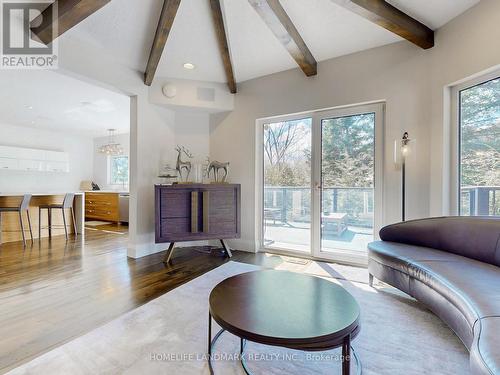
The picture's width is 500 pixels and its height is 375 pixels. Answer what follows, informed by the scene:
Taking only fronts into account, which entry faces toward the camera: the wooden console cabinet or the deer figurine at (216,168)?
the wooden console cabinet

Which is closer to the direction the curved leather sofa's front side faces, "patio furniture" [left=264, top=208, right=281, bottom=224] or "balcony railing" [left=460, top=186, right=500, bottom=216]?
the patio furniture

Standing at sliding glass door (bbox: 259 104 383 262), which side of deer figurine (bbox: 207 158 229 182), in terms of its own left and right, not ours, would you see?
back

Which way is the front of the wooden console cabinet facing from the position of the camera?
facing the viewer

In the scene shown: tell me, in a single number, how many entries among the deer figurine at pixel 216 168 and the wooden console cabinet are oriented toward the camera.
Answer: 1

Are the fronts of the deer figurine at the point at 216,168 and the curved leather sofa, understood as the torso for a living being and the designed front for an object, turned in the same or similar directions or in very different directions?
same or similar directions

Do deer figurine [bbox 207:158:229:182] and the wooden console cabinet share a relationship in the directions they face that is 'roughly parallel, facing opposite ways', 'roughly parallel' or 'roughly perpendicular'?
roughly perpendicular

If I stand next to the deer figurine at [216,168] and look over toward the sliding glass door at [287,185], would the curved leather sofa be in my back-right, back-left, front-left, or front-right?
front-right

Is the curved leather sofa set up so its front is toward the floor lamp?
no

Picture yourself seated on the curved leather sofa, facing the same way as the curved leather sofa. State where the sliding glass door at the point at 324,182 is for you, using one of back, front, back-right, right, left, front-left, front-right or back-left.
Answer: right

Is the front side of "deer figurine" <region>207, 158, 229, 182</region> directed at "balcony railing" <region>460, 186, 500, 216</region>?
no

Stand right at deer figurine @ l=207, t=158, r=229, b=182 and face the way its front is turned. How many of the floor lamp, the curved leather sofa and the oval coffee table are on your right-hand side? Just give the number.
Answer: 0

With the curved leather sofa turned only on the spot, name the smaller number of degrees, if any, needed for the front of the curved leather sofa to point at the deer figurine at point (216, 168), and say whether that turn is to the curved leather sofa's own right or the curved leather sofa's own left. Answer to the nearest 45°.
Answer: approximately 45° to the curved leather sofa's own right

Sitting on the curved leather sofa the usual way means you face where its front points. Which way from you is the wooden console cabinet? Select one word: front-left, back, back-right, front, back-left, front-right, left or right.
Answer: front-right

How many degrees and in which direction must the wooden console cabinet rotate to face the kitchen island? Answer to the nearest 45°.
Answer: approximately 135° to its right

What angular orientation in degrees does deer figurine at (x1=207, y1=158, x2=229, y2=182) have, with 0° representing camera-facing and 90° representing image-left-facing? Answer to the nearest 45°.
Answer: approximately 90°

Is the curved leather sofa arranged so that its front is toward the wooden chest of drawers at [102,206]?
no

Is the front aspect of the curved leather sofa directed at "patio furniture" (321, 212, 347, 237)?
no

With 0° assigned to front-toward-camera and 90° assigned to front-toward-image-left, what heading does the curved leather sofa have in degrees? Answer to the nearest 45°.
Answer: approximately 45°

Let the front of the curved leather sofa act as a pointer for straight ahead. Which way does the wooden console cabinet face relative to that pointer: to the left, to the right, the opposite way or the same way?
to the left
